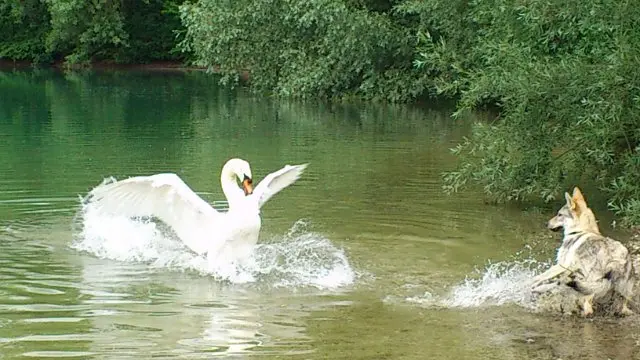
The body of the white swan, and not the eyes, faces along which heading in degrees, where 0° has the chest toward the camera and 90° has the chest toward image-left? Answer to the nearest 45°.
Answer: approximately 315°

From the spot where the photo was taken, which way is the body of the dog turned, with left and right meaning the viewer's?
facing away from the viewer and to the left of the viewer

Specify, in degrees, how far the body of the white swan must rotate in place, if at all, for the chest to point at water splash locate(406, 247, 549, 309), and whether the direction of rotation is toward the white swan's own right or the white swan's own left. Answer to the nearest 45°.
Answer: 0° — it already faces it

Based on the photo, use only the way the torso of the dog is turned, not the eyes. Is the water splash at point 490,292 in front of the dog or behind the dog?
in front
